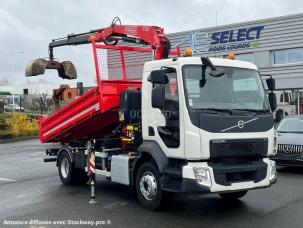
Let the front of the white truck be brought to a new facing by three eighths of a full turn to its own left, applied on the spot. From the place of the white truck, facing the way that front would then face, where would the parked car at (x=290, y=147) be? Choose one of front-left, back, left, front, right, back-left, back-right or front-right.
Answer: front-right
